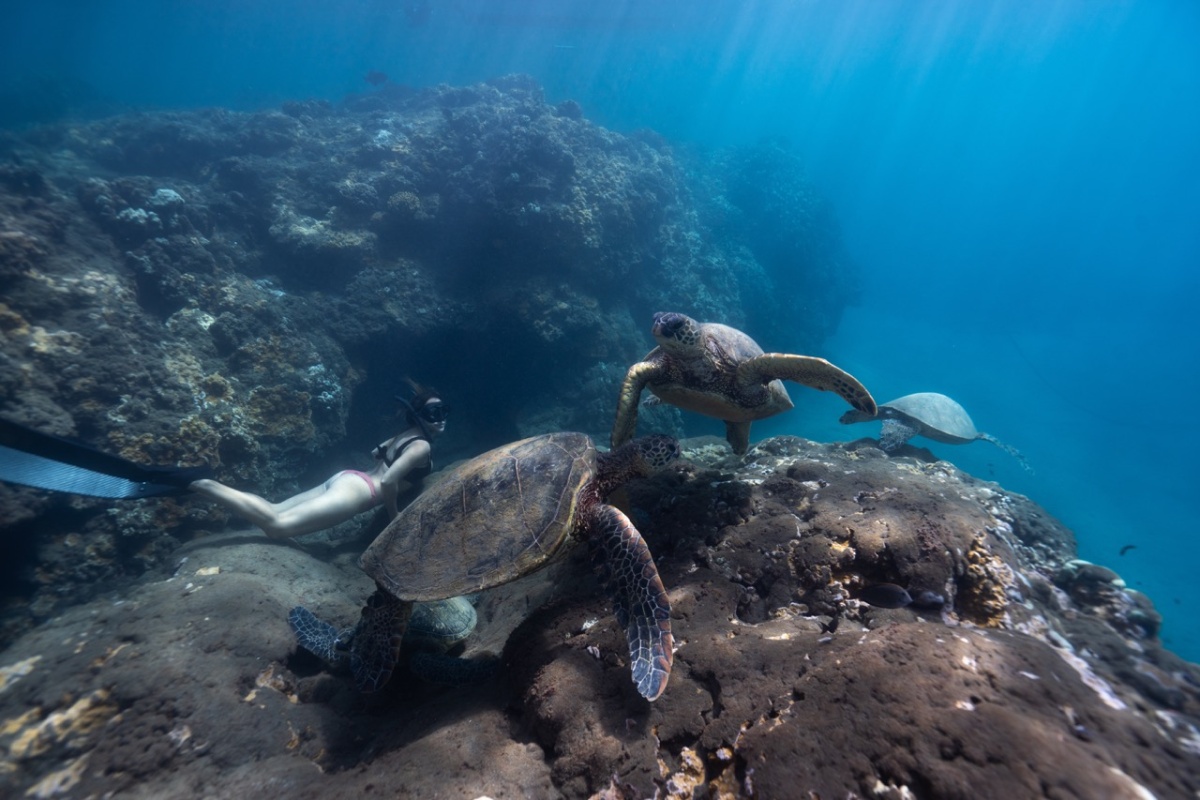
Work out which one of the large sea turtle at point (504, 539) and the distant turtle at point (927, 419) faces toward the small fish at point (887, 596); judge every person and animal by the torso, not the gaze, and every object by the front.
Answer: the large sea turtle

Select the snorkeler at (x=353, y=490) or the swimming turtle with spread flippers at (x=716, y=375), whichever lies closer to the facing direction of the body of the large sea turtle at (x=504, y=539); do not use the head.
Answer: the swimming turtle with spread flippers

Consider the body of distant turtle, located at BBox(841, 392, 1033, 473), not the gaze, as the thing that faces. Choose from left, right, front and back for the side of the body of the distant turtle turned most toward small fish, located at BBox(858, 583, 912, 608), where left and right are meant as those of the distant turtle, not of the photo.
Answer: left

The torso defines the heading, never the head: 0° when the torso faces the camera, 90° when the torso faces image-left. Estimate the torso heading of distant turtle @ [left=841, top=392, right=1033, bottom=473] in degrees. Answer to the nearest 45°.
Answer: approximately 90°

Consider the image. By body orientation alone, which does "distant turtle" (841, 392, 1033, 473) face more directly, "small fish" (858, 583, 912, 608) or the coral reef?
the coral reef

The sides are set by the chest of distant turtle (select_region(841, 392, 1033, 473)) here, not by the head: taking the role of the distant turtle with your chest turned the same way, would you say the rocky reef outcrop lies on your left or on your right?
on your left

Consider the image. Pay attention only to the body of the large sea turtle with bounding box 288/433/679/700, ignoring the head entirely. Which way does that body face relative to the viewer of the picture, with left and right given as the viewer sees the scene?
facing to the right of the viewer
